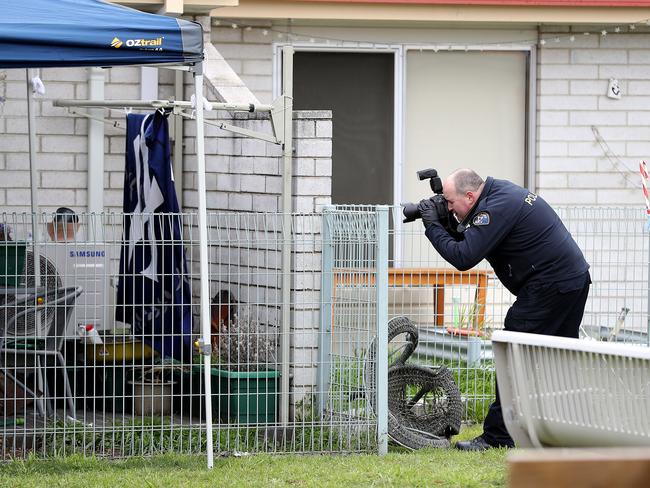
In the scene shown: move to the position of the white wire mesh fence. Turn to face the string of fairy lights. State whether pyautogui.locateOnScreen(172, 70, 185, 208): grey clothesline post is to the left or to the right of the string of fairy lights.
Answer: left

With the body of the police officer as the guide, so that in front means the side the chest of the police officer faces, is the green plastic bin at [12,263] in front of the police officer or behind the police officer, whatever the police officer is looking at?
in front

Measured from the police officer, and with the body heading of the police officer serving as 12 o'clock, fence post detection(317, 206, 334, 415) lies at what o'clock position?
The fence post is roughly at 12 o'clock from the police officer.

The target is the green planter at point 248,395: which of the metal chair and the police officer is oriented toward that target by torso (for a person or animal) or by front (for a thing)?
the police officer

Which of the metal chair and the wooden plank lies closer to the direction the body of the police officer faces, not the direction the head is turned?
the metal chair

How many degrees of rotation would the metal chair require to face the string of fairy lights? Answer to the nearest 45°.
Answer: approximately 135° to its right

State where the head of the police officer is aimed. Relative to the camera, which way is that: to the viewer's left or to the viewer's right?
to the viewer's left

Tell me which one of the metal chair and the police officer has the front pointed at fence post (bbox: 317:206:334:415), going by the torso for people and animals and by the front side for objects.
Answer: the police officer

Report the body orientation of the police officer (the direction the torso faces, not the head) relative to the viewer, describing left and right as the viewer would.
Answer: facing to the left of the viewer

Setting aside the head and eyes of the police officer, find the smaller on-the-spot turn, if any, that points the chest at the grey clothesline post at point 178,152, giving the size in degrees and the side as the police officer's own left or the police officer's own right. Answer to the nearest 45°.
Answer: approximately 45° to the police officer's own right
